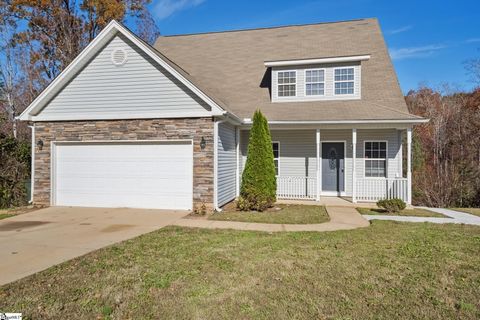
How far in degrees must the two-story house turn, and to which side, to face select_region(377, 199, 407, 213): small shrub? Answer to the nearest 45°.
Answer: approximately 90° to its left

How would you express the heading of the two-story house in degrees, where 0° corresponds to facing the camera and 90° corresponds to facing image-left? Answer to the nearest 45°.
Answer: approximately 0°

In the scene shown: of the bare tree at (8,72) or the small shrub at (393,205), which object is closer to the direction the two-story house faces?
the small shrub

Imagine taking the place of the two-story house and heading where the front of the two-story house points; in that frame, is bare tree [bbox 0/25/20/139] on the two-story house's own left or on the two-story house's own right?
on the two-story house's own right
